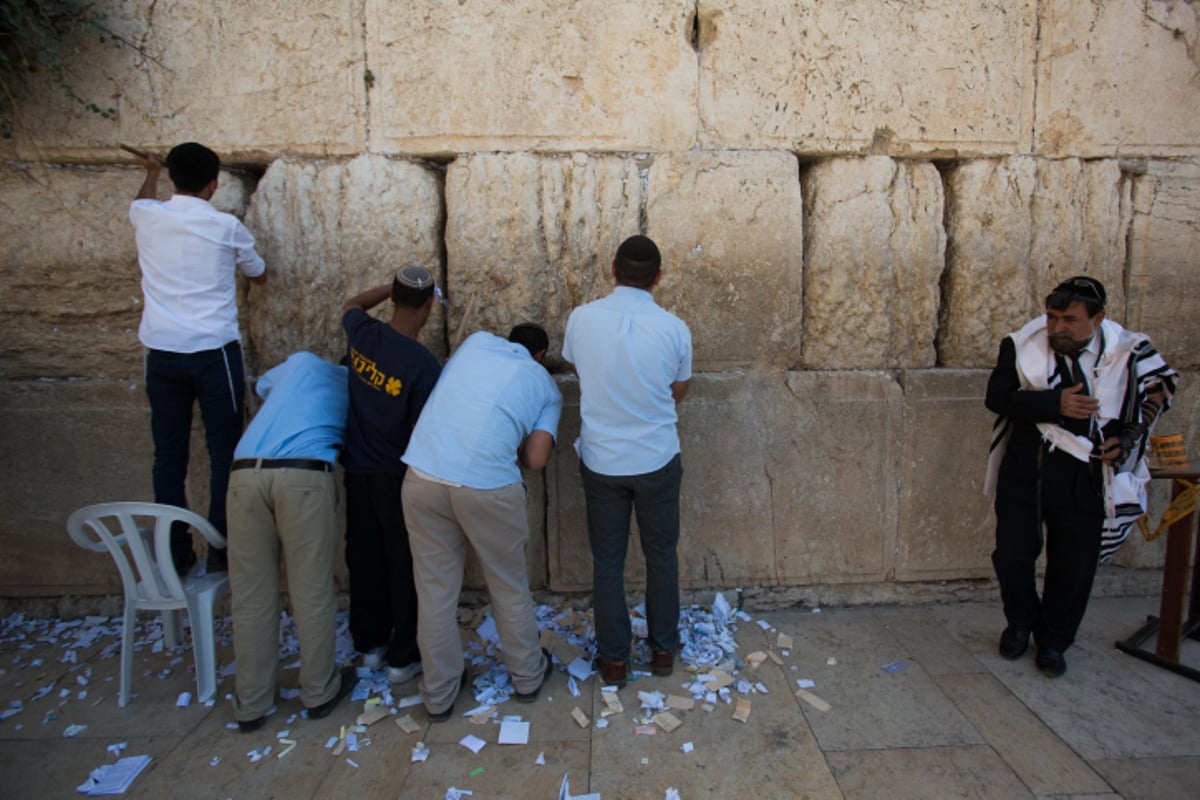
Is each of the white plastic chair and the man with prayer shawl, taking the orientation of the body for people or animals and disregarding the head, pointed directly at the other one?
no

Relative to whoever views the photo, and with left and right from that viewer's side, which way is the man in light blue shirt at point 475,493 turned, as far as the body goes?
facing away from the viewer and to the right of the viewer

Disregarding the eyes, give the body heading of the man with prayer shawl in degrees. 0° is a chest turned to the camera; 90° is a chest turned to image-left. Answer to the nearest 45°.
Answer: approximately 0°

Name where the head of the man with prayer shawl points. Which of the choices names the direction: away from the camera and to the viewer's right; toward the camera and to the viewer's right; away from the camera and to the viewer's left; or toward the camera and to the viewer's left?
toward the camera and to the viewer's left

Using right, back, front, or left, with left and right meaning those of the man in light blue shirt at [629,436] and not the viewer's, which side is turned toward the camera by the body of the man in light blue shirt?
back

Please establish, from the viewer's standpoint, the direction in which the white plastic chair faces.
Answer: facing away from the viewer and to the right of the viewer

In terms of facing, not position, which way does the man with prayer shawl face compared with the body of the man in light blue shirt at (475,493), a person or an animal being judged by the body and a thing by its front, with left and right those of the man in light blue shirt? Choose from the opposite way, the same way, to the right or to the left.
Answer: the opposite way

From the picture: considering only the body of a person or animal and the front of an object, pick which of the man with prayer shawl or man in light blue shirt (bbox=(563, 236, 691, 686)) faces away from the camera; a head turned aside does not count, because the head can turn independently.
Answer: the man in light blue shirt

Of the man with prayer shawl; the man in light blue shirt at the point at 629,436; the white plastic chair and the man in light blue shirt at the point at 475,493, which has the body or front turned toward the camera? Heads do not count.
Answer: the man with prayer shawl

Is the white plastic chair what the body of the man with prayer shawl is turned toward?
no

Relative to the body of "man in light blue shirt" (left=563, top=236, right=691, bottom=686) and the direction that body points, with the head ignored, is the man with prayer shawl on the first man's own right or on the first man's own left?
on the first man's own right

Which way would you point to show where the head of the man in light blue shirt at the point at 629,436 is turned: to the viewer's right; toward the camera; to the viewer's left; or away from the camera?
away from the camera
